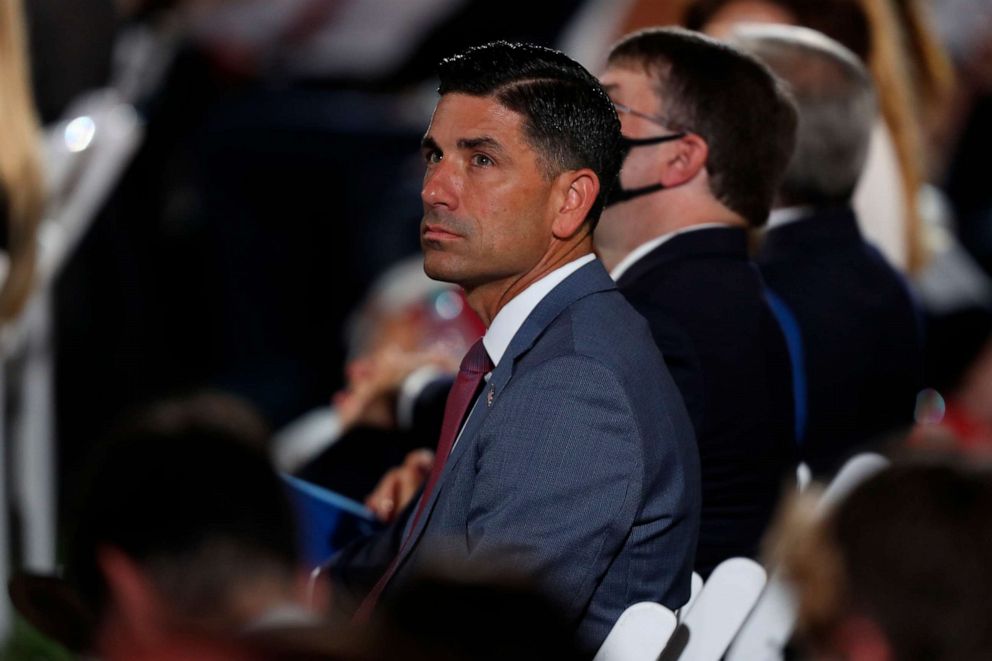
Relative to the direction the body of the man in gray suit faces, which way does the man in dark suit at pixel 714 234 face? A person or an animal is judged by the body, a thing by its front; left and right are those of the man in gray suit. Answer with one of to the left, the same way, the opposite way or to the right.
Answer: the same way

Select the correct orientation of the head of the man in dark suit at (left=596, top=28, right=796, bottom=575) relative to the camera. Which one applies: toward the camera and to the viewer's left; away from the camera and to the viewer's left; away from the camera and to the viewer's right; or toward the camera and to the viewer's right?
away from the camera and to the viewer's left

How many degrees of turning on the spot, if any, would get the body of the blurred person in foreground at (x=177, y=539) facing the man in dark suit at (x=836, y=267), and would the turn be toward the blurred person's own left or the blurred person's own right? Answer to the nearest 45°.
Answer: approximately 90° to the blurred person's own right

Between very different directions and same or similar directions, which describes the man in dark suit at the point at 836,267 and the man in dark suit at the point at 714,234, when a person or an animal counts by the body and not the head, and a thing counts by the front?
same or similar directions

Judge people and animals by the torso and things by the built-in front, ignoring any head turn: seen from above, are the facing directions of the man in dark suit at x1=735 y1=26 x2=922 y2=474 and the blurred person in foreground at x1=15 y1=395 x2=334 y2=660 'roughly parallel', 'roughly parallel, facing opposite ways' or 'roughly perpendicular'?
roughly parallel

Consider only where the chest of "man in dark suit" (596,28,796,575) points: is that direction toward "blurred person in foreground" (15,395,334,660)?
no

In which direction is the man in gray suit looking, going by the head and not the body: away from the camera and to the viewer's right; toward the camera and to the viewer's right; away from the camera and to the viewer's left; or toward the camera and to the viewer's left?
toward the camera and to the viewer's left

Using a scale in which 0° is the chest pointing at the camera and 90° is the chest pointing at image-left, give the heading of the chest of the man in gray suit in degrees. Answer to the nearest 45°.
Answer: approximately 90°

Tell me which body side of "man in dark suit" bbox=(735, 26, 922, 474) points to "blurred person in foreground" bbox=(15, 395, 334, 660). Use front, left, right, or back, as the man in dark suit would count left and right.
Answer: left

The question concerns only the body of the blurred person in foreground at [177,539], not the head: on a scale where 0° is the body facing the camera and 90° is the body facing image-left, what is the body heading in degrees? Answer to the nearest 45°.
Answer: approximately 135°

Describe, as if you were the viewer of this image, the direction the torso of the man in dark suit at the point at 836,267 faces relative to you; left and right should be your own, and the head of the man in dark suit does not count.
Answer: facing to the left of the viewer

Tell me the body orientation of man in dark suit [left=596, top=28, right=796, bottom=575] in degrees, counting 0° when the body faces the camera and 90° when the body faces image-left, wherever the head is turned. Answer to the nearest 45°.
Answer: approximately 90°
